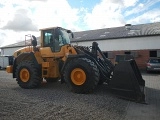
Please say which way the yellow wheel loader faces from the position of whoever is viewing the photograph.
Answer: facing the viewer and to the right of the viewer
